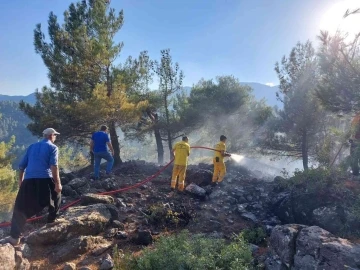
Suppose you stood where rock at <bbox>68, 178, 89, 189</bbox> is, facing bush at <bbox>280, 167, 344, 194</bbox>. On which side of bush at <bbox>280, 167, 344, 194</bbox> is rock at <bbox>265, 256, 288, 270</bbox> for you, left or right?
right

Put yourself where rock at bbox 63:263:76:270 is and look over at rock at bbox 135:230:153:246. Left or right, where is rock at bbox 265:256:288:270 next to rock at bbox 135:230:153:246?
right

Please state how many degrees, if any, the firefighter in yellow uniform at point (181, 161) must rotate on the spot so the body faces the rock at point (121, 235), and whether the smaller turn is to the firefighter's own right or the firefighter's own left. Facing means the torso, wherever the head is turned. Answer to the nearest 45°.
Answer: approximately 180°

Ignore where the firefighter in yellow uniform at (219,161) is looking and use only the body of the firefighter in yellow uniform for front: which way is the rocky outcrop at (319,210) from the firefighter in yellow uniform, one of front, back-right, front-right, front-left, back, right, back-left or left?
front-right

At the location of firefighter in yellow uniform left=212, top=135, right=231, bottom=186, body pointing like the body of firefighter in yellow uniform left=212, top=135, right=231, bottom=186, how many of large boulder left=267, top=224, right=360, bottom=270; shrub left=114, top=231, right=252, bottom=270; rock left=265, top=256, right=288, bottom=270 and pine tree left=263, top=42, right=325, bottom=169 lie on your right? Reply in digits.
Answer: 3

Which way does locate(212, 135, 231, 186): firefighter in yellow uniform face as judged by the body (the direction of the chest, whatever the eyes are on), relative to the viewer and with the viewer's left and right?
facing to the right of the viewer

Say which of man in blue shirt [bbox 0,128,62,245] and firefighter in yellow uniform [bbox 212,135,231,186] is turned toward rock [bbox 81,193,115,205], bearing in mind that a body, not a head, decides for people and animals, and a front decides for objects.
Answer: the man in blue shirt

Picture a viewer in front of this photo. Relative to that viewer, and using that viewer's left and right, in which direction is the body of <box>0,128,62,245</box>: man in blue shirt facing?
facing away from the viewer and to the right of the viewer

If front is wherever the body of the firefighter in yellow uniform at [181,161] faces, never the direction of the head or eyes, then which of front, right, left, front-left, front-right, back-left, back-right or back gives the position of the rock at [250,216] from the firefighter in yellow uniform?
back-right

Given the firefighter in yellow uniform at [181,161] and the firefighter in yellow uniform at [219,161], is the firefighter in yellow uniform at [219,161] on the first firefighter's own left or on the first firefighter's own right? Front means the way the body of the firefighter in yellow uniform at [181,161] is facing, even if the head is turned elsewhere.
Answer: on the first firefighter's own right

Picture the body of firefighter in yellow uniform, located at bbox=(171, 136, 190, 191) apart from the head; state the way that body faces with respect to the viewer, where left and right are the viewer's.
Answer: facing away from the viewer

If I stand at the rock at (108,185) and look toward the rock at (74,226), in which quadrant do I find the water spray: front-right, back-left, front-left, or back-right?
back-left
